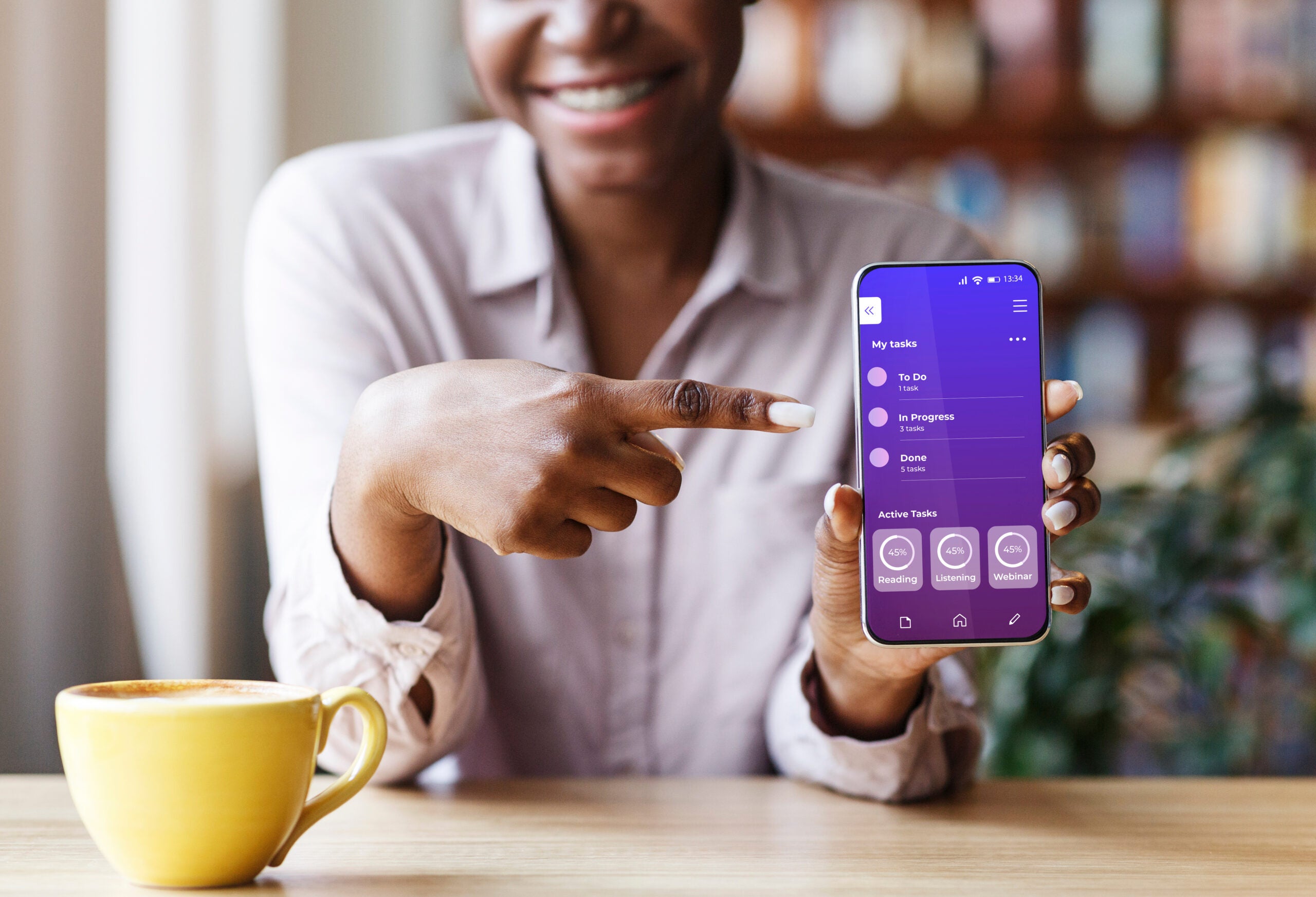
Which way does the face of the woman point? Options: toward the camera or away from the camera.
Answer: toward the camera

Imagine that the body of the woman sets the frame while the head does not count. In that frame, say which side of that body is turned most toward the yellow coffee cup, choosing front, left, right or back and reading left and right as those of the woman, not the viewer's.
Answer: front

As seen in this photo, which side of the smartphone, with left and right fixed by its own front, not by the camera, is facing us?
front

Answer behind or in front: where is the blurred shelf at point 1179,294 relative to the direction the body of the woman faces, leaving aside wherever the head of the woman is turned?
behind

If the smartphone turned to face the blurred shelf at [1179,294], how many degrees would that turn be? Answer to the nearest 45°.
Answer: approximately 180°

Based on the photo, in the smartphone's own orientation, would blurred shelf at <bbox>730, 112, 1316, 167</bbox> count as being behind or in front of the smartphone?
behind

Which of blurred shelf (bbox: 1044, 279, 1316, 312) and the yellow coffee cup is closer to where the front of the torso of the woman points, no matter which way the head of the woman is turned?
the yellow coffee cup

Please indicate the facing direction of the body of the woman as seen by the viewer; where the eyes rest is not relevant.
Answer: toward the camera
